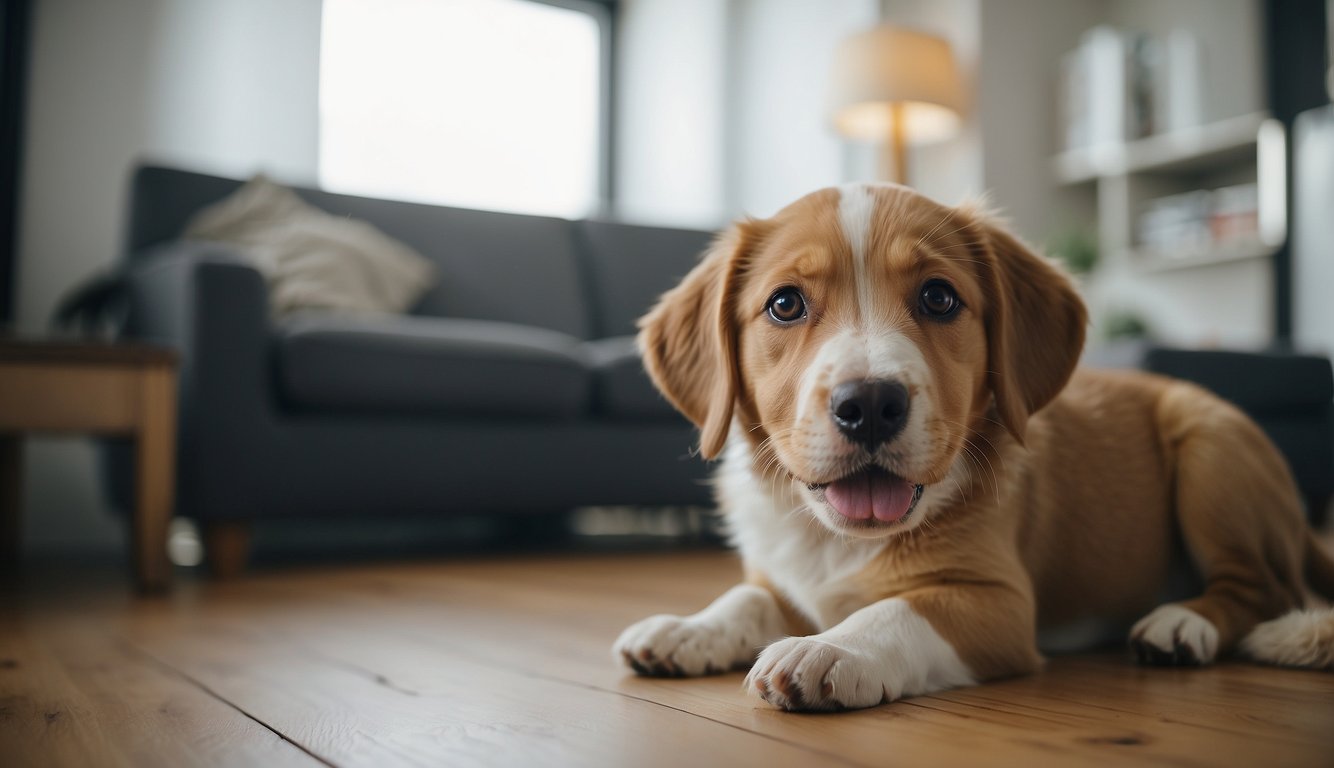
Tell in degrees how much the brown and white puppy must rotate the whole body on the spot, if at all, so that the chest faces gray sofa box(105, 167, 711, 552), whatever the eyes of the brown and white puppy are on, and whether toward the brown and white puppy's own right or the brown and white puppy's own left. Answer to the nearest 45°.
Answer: approximately 90° to the brown and white puppy's own right

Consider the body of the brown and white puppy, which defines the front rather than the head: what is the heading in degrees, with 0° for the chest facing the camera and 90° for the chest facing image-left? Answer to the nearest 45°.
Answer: approximately 45°

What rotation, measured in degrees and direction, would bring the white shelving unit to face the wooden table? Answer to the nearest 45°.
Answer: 0° — it already faces it

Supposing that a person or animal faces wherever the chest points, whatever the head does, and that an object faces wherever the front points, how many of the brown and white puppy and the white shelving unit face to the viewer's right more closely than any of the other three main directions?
0

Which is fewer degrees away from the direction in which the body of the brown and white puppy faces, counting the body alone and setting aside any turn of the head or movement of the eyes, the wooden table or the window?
the wooden table

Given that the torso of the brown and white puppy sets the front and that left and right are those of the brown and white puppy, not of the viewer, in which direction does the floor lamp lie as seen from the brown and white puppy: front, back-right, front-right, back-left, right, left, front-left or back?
back-right

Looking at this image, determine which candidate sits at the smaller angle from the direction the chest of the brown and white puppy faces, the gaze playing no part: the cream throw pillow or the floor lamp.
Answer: the cream throw pillow

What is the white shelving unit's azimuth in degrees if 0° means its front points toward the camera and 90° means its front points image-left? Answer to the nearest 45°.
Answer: approximately 45°

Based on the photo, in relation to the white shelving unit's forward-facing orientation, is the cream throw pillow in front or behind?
in front

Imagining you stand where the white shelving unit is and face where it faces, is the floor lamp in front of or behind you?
in front
